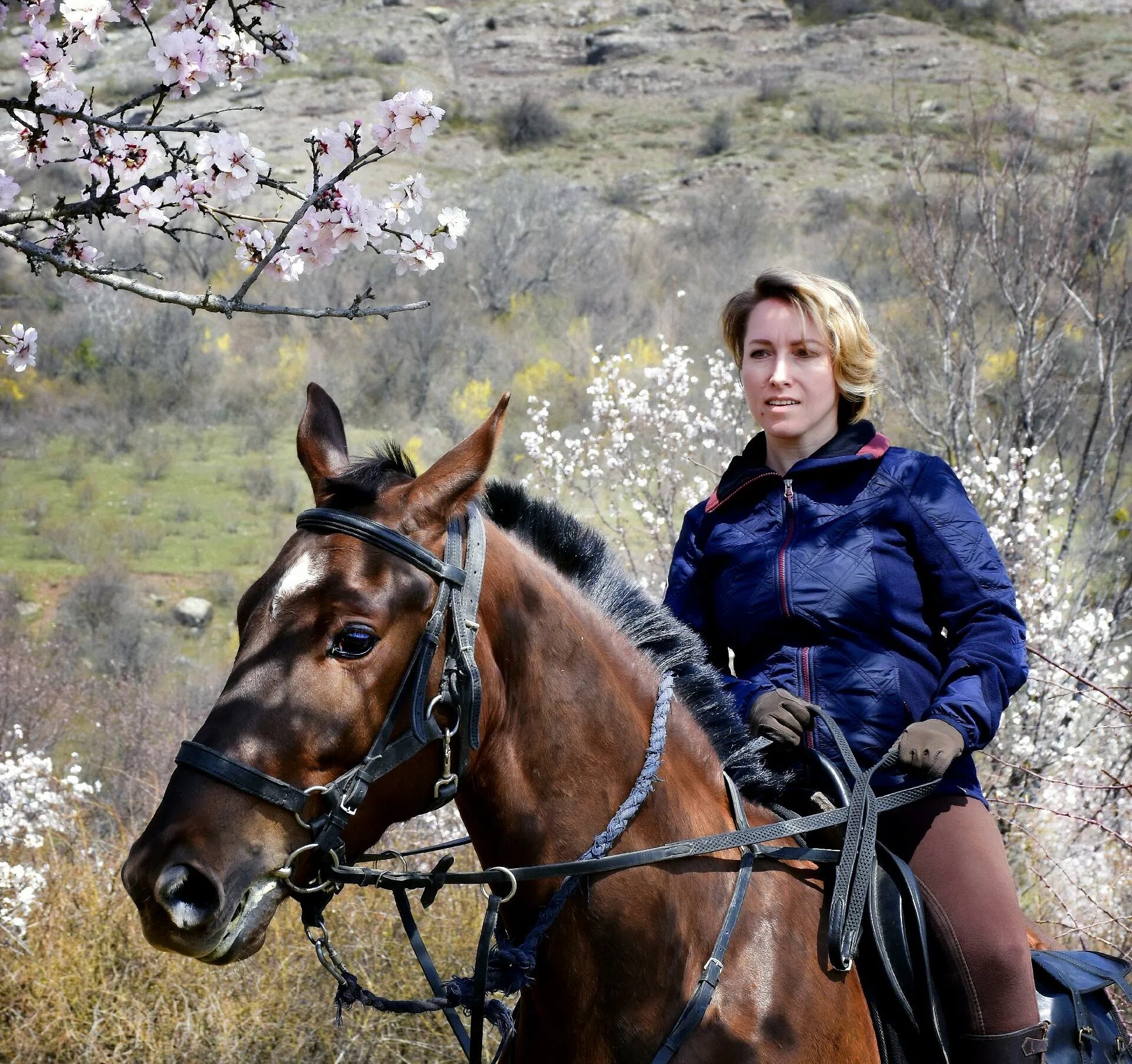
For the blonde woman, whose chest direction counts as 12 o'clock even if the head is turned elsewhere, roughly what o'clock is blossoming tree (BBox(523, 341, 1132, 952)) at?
The blossoming tree is roughly at 5 o'clock from the blonde woman.

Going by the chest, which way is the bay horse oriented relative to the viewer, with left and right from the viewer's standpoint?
facing the viewer and to the left of the viewer

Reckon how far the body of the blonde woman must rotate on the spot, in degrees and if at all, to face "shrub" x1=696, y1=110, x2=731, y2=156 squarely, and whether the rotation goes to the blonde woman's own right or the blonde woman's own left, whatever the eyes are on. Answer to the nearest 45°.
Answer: approximately 135° to the blonde woman's own right

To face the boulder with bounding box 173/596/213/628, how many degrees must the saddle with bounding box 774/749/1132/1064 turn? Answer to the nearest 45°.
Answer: approximately 90° to its right

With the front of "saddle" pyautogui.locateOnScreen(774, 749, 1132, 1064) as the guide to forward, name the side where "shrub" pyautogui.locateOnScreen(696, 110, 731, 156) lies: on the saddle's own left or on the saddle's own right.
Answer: on the saddle's own right

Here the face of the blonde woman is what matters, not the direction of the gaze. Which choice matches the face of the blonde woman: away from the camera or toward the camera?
toward the camera

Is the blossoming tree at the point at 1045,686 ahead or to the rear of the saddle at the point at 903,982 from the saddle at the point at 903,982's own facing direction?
to the rear

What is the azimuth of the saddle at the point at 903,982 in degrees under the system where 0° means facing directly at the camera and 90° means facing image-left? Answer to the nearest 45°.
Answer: approximately 45°
